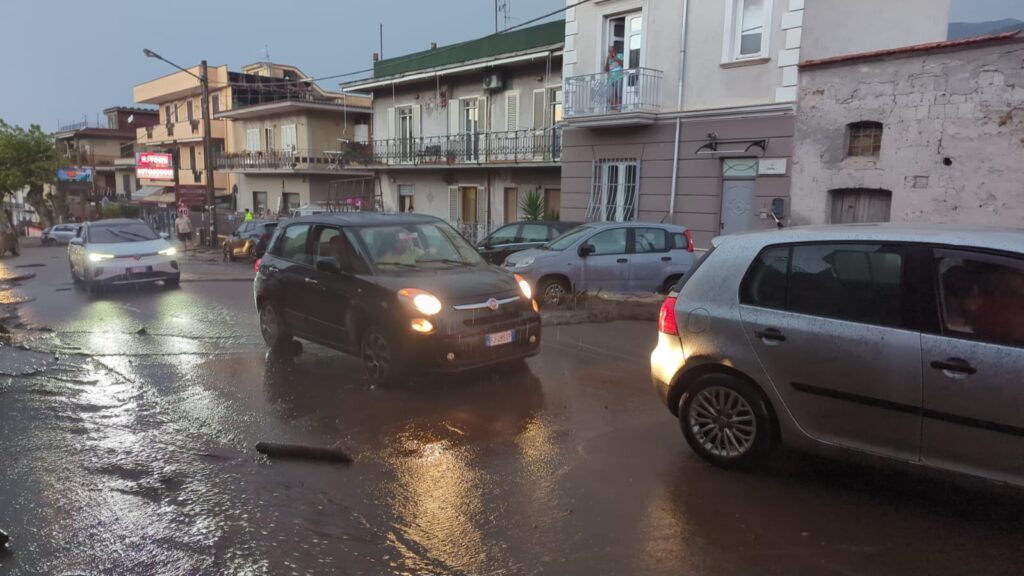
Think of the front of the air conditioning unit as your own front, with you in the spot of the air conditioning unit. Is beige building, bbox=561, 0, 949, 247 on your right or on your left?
on your left

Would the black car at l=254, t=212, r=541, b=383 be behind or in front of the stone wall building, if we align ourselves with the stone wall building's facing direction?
in front

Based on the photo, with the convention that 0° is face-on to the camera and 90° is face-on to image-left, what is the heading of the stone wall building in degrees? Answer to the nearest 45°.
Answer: approximately 0°

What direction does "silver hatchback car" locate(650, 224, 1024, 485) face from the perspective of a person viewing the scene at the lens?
facing to the right of the viewer

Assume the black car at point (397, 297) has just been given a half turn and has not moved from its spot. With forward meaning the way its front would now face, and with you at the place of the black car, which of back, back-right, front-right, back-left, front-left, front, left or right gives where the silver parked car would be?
right

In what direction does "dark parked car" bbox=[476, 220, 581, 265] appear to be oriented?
to the viewer's left

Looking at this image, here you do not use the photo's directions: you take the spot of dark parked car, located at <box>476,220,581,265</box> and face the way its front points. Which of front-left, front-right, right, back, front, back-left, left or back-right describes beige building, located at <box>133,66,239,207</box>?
front-right

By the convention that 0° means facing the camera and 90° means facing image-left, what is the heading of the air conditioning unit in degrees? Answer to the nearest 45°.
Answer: approximately 45°

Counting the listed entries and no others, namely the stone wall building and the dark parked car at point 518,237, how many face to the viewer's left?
1

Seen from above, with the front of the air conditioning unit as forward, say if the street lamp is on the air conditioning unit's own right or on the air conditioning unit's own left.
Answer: on the air conditioning unit's own right

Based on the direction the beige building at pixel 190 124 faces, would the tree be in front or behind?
in front
